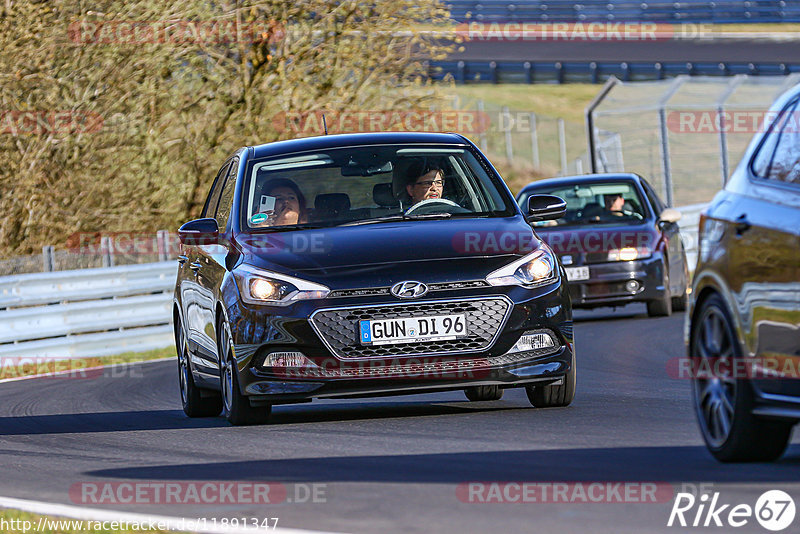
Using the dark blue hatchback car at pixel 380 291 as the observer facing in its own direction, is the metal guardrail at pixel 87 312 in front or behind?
behind

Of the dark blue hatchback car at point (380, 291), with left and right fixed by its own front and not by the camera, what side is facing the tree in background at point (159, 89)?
back

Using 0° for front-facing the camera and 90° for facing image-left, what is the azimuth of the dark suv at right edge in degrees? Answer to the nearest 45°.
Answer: approximately 315°

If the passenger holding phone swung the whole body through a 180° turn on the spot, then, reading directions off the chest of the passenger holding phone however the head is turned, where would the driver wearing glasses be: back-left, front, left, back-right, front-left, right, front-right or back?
right

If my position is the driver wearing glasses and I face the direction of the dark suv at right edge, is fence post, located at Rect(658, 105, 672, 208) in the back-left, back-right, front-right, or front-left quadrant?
back-left

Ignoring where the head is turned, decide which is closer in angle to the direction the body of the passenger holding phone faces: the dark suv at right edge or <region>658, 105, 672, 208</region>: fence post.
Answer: the dark suv at right edge

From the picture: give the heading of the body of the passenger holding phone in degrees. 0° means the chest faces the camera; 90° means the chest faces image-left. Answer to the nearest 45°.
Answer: approximately 0°
